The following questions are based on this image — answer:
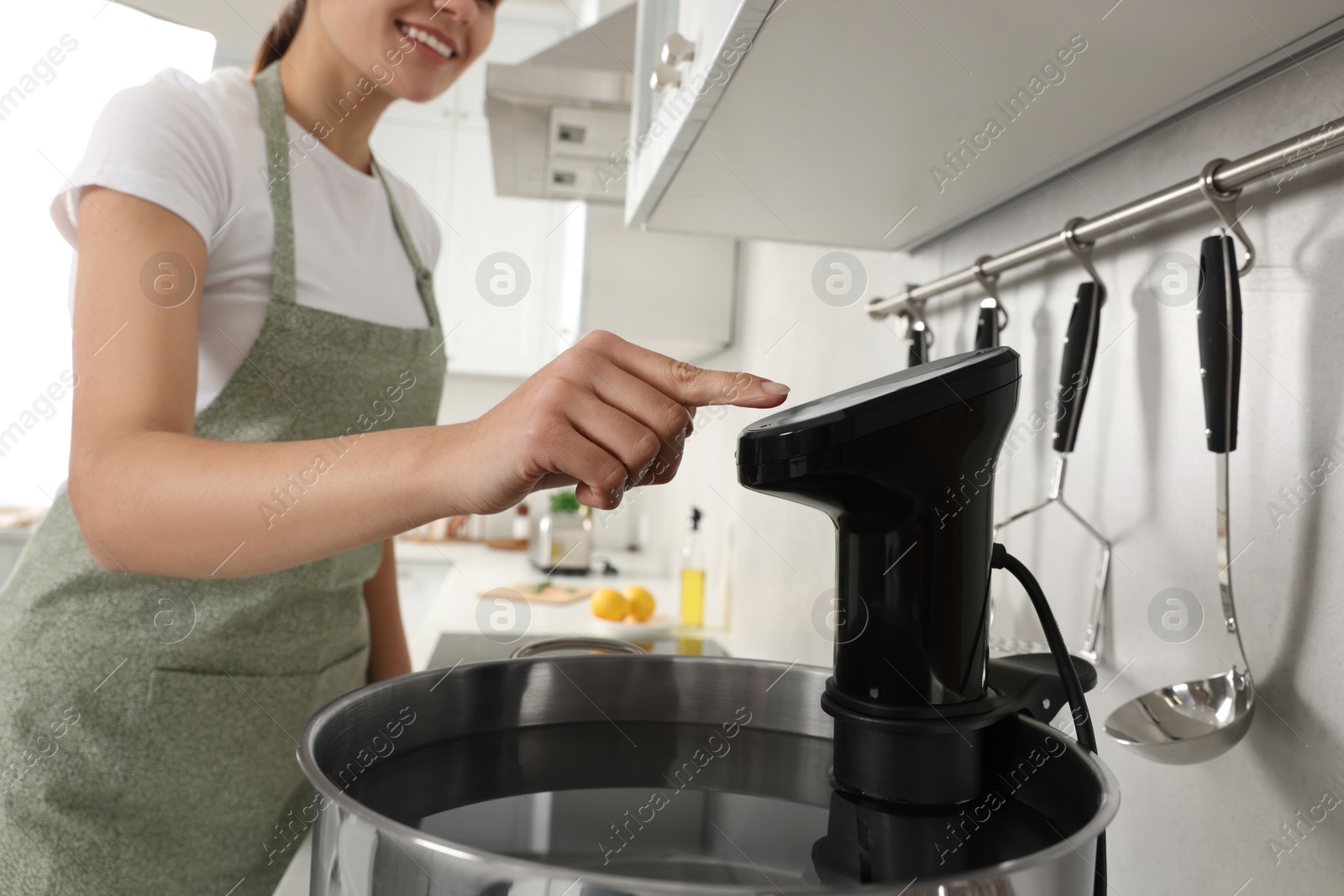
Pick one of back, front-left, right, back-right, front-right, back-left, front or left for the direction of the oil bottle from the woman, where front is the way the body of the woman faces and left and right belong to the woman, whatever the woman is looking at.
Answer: left

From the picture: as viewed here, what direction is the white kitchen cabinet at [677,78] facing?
to the viewer's left

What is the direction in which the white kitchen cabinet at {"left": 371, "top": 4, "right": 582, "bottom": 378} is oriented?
toward the camera

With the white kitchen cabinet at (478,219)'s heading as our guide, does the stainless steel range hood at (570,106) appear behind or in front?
in front

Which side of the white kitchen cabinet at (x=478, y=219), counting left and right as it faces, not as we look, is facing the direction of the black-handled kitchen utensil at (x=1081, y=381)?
front

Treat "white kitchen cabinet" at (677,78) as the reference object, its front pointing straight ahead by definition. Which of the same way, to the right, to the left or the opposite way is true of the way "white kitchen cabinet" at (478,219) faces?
to the left

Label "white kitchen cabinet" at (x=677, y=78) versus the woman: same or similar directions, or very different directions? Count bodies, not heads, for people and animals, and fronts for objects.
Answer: very different directions

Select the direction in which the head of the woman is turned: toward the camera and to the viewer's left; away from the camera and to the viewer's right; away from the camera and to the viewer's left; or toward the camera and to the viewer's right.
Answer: toward the camera and to the viewer's right
